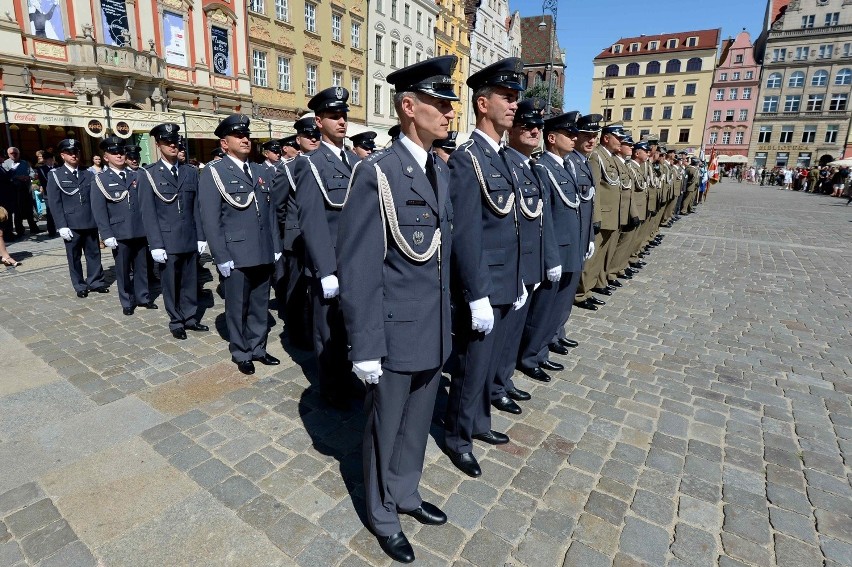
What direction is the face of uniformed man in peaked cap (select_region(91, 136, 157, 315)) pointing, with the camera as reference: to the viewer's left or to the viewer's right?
to the viewer's right

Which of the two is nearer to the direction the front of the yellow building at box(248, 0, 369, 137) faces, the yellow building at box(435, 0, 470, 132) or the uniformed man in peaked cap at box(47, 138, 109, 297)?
the uniformed man in peaked cap

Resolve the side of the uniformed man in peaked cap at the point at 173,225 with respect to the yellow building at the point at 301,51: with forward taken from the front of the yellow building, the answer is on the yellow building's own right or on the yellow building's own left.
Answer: on the yellow building's own right

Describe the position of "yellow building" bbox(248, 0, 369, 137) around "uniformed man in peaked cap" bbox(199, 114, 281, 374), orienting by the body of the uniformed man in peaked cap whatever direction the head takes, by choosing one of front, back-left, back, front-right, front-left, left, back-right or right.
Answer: back-left

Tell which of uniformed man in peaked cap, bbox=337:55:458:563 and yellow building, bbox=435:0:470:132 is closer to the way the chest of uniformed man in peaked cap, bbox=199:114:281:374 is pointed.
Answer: the uniformed man in peaked cap

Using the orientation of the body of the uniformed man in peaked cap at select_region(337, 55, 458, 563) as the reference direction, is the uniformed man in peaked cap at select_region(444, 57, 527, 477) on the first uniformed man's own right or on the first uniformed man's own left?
on the first uniformed man's own left

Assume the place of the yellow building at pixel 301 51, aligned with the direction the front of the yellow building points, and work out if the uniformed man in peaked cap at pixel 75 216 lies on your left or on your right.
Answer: on your right
